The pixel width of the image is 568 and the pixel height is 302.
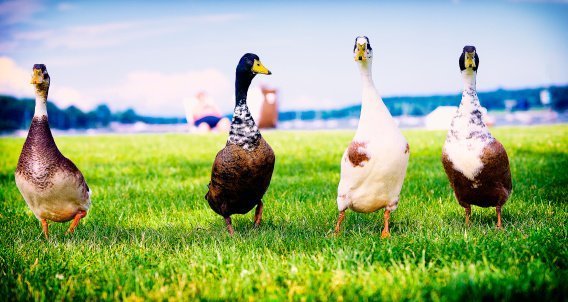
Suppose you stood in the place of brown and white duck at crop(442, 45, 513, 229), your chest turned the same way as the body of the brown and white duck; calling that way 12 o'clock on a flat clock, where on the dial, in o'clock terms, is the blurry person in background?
The blurry person in background is roughly at 5 o'clock from the brown and white duck.

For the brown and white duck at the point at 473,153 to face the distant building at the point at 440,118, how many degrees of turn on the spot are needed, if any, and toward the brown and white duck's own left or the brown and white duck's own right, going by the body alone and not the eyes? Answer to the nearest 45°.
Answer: approximately 180°

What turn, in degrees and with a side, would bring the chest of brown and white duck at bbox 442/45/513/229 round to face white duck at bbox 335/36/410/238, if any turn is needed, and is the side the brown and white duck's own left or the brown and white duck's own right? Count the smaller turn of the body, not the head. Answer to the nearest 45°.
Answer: approximately 45° to the brown and white duck's own right

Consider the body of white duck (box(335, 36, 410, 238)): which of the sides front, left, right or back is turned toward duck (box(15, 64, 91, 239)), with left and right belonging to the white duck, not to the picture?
right

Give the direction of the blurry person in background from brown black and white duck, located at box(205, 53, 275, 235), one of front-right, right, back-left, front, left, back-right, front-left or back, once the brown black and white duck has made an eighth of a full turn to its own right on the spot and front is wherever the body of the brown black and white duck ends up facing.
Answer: back

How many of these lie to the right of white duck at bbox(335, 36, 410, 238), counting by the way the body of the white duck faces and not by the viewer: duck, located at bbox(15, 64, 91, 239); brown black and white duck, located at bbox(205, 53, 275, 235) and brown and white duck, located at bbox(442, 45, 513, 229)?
2

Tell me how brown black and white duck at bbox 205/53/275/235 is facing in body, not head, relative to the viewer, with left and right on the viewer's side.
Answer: facing the viewer and to the right of the viewer

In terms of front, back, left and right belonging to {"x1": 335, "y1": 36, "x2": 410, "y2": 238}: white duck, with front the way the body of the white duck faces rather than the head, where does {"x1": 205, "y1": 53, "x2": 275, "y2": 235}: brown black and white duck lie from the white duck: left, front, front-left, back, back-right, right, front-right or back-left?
right

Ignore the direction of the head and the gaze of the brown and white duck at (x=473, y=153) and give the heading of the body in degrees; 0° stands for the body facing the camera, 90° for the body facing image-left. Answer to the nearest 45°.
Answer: approximately 0°

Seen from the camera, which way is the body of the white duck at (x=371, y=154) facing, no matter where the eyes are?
toward the camera

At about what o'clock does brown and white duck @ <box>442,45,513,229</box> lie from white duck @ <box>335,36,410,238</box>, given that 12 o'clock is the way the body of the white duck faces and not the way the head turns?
The brown and white duck is roughly at 8 o'clock from the white duck.

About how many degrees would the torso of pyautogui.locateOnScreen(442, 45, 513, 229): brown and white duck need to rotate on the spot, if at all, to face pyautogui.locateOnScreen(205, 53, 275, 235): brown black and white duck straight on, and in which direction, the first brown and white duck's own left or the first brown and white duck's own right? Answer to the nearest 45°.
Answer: approximately 90° to the first brown and white duck's own right

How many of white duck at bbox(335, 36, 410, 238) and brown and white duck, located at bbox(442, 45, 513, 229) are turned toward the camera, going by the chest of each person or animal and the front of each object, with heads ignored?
2
